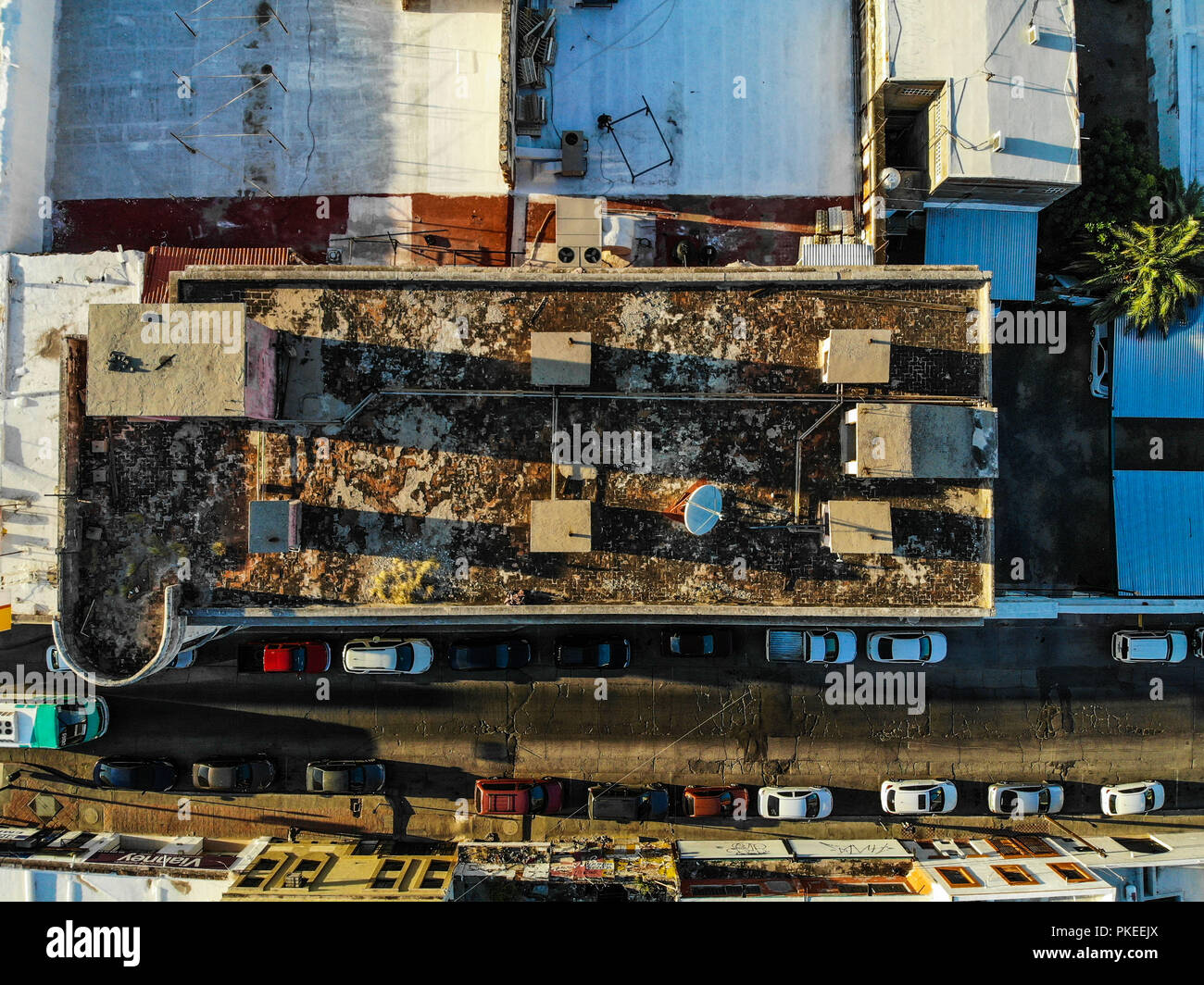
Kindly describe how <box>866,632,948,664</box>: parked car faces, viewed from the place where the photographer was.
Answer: facing to the right of the viewer

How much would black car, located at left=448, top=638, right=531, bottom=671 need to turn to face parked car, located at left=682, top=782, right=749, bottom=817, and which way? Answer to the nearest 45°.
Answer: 0° — it already faces it

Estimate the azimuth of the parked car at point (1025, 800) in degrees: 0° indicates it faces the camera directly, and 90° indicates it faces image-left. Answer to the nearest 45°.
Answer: approximately 270°

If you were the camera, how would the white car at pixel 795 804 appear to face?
facing to the right of the viewer

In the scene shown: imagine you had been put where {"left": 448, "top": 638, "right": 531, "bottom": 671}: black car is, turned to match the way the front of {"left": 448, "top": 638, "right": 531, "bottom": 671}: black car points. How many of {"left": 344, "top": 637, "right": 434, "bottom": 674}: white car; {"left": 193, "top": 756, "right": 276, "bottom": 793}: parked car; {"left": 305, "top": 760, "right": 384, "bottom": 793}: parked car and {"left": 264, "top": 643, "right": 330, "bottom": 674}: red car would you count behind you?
4

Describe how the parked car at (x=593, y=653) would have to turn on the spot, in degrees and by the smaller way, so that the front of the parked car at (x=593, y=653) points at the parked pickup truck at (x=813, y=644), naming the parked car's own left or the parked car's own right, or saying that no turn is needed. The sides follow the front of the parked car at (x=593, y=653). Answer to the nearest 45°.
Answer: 0° — it already faces it

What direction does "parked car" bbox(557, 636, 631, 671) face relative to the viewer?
to the viewer's right

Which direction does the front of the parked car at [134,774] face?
to the viewer's right

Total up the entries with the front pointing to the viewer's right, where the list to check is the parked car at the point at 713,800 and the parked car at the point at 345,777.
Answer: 2

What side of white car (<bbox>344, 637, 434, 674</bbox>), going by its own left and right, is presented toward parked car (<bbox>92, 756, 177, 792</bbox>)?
back

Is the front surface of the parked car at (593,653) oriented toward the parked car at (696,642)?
yes
